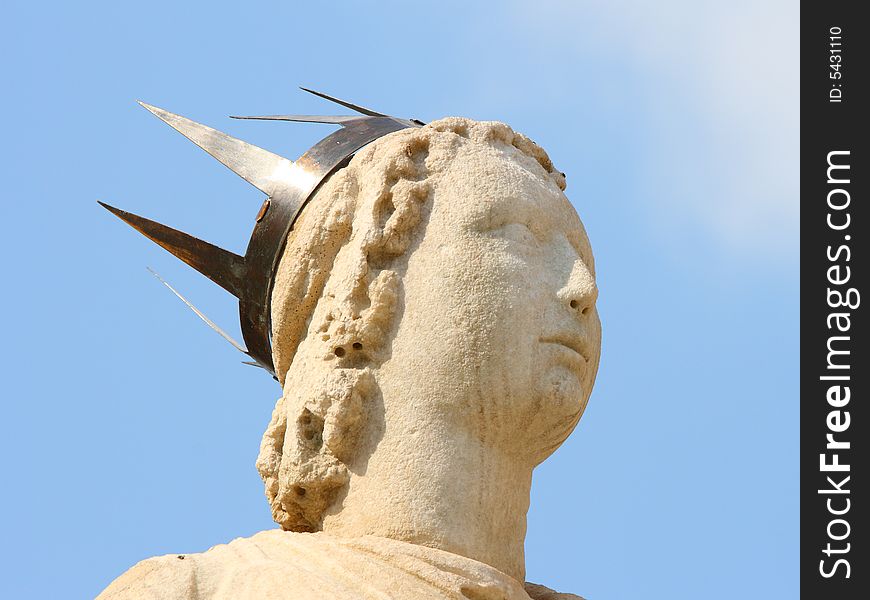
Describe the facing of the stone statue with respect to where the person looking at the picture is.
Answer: facing the viewer and to the right of the viewer
